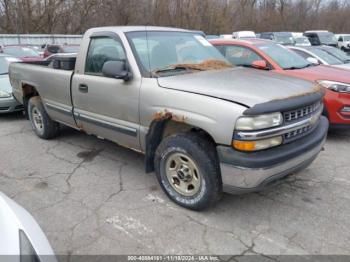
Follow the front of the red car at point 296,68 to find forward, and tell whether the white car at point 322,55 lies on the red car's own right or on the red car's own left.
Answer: on the red car's own left

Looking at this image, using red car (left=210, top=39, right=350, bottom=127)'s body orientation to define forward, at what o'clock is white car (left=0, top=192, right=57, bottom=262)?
The white car is roughly at 2 o'clock from the red car.

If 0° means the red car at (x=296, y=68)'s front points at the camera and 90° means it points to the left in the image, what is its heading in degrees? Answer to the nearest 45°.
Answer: approximately 315°

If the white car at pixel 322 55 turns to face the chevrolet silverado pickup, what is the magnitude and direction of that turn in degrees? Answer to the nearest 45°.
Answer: approximately 45° to its right

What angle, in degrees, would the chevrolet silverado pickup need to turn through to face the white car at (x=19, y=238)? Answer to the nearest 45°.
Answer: approximately 90° to its right

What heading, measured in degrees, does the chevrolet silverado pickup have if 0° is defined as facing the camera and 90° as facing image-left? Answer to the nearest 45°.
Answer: approximately 315°

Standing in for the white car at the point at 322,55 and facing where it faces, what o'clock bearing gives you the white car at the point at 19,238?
the white car at the point at 19,238 is roughly at 2 o'clock from the white car at the point at 322,55.

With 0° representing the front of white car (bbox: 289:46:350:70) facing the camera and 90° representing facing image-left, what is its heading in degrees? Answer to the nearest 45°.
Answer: approximately 315°
